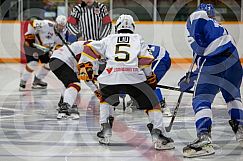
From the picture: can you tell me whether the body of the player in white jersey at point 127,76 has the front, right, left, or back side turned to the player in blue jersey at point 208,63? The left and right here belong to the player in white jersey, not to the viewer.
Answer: right

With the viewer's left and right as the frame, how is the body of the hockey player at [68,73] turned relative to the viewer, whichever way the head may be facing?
facing to the right of the viewer

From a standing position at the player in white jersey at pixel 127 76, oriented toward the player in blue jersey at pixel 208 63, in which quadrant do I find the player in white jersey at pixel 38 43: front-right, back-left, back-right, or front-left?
back-left

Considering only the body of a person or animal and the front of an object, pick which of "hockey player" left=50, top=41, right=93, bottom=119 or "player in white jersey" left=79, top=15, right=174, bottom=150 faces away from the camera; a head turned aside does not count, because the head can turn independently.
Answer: the player in white jersey

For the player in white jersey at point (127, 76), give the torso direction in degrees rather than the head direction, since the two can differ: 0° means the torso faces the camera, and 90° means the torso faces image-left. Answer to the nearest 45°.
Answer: approximately 180°

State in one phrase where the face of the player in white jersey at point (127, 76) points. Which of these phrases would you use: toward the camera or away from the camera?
away from the camera

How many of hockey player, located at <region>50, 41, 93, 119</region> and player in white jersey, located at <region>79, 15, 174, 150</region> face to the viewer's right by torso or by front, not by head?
1

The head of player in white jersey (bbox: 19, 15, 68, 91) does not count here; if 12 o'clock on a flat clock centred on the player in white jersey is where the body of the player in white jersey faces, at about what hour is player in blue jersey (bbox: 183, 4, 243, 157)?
The player in blue jersey is roughly at 1 o'clock from the player in white jersey.

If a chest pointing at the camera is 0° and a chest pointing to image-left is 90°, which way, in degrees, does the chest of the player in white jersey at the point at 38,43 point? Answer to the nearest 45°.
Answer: approximately 315°
